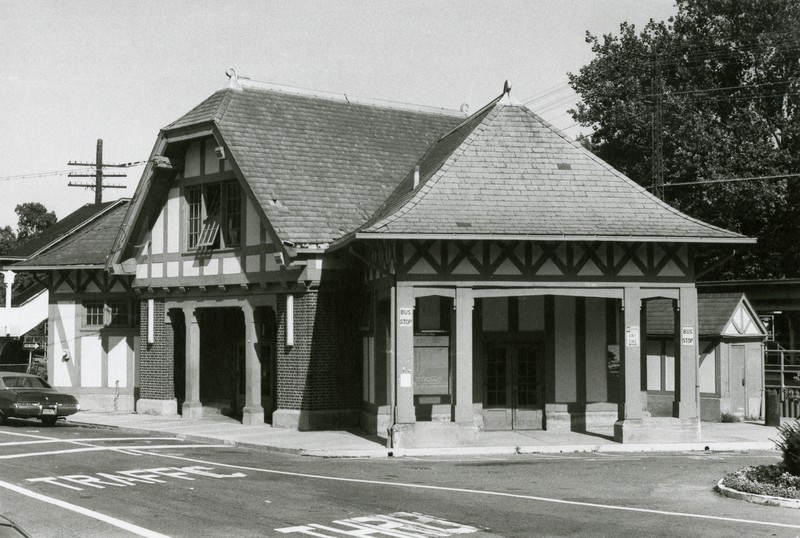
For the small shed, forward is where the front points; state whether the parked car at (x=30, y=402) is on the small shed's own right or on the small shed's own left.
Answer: on the small shed's own right

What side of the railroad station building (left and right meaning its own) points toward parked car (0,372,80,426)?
right

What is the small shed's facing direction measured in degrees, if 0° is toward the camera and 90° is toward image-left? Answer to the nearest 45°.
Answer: approximately 315°

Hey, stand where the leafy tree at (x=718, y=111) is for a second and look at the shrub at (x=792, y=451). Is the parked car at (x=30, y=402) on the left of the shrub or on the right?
right

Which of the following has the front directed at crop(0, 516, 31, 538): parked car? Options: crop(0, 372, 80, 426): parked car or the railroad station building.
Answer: the railroad station building

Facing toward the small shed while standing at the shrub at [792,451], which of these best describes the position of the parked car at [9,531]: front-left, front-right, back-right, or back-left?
back-left

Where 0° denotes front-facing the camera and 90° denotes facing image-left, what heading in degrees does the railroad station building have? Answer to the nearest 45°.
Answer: approximately 0°

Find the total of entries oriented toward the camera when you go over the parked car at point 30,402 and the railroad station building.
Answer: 1
